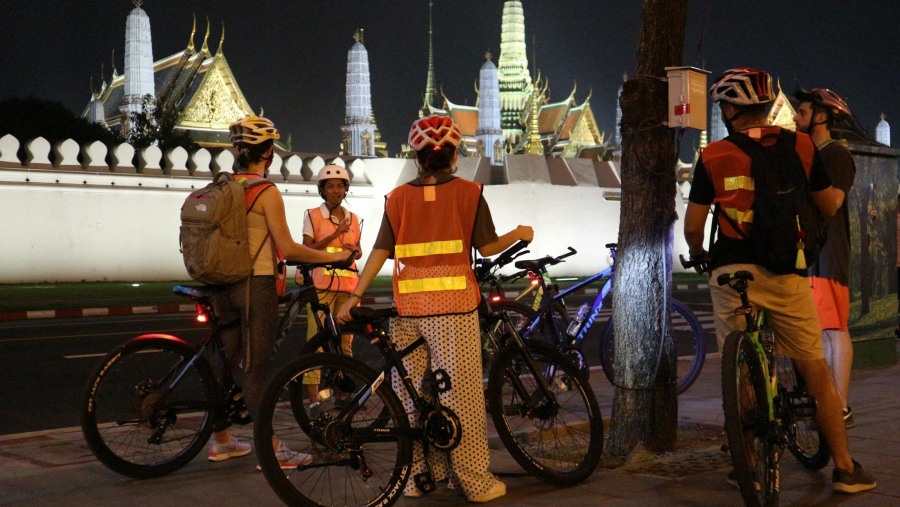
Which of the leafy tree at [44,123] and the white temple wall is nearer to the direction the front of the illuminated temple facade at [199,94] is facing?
the white temple wall

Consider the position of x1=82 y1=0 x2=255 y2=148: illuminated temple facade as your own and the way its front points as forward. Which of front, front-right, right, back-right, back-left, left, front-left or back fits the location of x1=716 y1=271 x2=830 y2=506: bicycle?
front-right

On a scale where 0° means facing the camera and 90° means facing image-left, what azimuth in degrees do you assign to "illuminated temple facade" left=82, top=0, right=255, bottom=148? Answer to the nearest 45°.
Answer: approximately 315°

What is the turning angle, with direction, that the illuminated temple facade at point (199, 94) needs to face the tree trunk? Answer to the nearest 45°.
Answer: approximately 45° to its right

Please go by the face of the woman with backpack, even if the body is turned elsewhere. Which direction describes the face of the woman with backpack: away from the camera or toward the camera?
away from the camera

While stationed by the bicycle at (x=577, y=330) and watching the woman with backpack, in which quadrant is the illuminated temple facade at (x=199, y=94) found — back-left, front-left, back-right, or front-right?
back-right

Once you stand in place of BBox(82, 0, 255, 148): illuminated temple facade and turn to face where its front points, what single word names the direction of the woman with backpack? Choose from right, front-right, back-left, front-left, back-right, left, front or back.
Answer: front-right

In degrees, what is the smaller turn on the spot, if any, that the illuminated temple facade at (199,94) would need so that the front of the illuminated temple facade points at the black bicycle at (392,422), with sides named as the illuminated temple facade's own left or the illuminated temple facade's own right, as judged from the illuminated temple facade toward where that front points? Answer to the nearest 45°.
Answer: approximately 45° to the illuminated temple facade's own right
